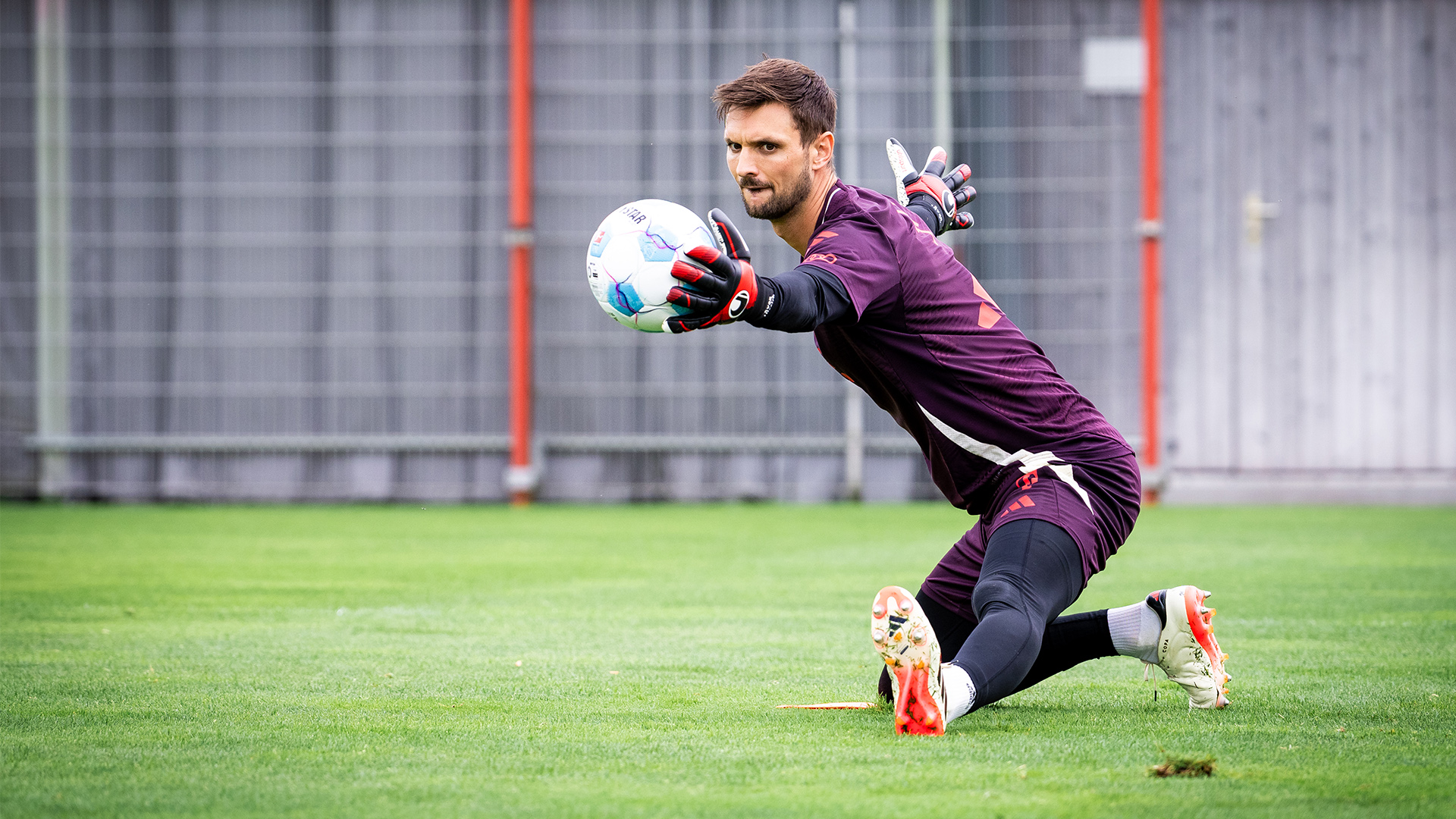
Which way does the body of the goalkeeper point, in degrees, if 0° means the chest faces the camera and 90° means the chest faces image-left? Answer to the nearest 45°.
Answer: approximately 90°

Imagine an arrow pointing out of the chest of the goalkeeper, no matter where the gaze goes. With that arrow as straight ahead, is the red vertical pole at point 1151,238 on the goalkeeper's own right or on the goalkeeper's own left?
on the goalkeeper's own right

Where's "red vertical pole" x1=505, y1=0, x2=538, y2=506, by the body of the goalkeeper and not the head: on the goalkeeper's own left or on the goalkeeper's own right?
on the goalkeeper's own right
